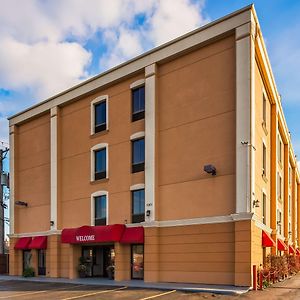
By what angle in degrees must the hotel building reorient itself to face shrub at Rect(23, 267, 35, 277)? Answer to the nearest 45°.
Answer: approximately 90° to its right

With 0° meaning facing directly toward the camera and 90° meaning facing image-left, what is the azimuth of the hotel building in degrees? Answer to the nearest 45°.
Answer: approximately 45°
